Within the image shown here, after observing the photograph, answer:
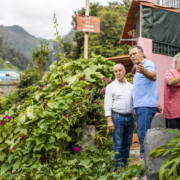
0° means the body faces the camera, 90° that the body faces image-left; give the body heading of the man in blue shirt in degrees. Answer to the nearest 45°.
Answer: approximately 45°

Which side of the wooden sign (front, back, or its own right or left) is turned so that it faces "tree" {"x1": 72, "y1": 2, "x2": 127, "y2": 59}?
back

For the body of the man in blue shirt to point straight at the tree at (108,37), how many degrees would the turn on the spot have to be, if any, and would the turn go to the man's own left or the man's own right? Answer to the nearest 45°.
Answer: approximately 135° to the man's own right

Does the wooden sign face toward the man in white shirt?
yes

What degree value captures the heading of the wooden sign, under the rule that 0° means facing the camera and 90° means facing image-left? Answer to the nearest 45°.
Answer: approximately 0°

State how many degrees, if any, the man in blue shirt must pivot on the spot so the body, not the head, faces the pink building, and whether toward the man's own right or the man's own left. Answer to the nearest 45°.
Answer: approximately 135° to the man's own right

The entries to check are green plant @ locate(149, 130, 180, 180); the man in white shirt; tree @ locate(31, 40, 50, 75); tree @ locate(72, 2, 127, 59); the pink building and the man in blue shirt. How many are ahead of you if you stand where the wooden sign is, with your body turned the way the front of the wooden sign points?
3

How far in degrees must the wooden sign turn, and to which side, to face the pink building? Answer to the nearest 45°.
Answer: approximately 135° to its left

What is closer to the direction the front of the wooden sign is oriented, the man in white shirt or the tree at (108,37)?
the man in white shirt
